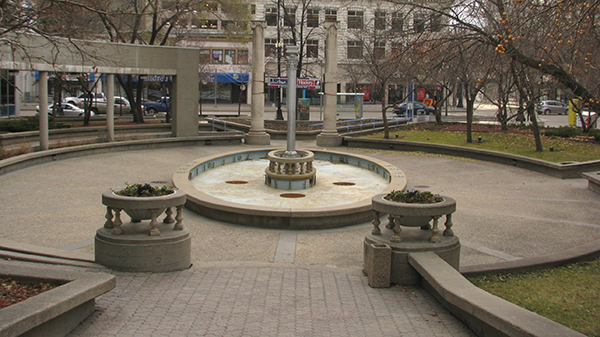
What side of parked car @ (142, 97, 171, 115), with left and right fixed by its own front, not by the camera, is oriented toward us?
left

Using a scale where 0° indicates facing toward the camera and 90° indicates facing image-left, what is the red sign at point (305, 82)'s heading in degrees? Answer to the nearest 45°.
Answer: approximately 0°

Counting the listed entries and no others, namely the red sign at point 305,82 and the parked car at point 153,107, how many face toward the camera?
1

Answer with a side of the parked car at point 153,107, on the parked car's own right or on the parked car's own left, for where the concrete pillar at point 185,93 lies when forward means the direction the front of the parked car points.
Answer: on the parked car's own left

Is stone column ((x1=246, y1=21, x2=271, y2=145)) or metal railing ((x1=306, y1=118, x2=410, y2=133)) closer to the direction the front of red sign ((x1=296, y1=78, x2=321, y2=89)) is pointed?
the stone column

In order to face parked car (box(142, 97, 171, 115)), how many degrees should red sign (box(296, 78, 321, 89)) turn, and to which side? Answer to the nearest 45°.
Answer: approximately 135° to its right

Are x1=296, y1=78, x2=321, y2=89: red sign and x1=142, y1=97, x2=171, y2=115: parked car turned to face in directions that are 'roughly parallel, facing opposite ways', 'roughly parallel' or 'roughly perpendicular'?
roughly perpendicular

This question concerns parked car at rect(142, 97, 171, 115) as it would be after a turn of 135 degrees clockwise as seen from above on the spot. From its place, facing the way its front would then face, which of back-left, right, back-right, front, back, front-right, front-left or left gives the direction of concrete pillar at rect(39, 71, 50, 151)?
back-right

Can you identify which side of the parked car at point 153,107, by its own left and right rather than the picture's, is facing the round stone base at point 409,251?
right
